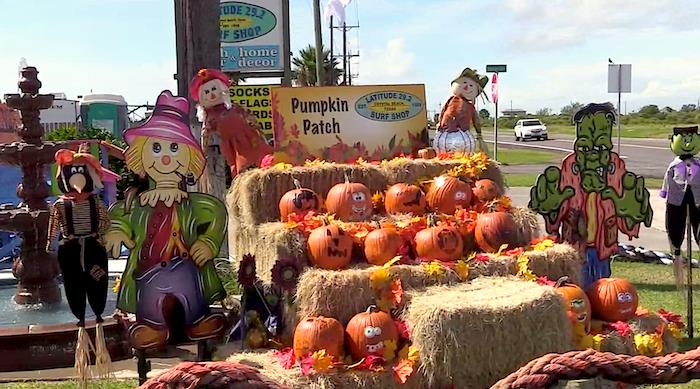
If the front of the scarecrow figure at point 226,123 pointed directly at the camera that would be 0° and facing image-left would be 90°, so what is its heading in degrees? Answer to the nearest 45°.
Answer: approximately 0°

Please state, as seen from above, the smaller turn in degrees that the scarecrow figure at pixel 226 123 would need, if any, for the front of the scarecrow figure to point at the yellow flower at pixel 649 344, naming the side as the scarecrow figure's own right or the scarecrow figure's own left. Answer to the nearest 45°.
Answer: approximately 45° to the scarecrow figure's own left

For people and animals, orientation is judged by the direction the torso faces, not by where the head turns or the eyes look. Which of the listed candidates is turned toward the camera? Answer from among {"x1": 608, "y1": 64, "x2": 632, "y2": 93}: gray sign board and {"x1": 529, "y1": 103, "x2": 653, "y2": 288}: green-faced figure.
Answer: the green-faced figure

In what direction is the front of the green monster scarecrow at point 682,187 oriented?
toward the camera

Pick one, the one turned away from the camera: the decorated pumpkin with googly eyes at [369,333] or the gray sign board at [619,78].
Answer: the gray sign board

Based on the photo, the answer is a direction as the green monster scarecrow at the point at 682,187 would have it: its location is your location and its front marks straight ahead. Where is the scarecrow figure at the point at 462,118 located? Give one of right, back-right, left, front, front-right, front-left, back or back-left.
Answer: right

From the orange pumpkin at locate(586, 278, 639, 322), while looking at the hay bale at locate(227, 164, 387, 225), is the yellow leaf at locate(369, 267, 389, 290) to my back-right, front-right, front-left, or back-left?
front-left

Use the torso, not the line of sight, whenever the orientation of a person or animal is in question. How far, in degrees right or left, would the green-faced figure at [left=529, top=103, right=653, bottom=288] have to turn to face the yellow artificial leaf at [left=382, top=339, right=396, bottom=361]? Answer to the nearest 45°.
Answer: approximately 45° to its right

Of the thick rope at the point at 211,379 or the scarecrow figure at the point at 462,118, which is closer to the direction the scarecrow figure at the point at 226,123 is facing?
the thick rope

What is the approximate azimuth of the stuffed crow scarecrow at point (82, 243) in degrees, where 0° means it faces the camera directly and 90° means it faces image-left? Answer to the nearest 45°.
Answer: approximately 0°

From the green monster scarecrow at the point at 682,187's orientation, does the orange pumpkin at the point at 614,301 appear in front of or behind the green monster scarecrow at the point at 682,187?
in front

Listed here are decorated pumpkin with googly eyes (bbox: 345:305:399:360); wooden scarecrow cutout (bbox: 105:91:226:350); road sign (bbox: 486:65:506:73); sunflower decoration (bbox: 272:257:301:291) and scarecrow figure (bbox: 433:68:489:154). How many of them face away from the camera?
0

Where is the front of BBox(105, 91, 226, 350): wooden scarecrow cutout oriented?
toward the camera
